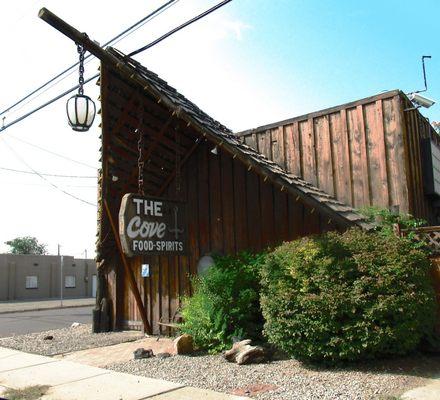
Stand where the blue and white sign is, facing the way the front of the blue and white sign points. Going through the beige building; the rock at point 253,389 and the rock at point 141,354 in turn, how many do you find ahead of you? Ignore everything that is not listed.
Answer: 2

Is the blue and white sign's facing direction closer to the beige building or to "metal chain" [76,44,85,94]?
the metal chain

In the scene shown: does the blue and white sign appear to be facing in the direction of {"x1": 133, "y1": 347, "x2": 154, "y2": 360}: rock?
yes

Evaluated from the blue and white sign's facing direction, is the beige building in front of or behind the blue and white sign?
behind

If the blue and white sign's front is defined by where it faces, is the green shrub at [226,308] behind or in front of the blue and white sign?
in front

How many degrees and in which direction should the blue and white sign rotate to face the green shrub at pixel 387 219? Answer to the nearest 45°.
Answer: approximately 45° to its left
